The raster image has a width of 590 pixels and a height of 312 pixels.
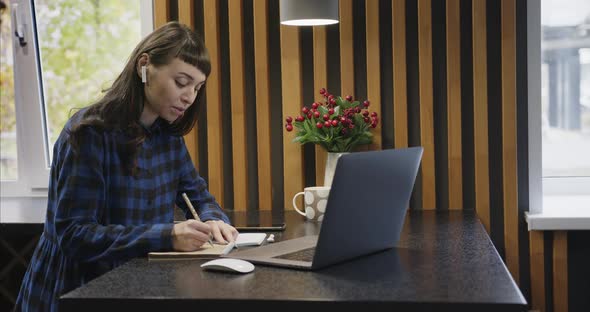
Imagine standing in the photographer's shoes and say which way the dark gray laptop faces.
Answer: facing away from the viewer and to the left of the viewer

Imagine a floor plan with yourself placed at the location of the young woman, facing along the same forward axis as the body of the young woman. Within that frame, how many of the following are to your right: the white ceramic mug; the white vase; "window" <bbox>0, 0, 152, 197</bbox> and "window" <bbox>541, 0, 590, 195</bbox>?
0

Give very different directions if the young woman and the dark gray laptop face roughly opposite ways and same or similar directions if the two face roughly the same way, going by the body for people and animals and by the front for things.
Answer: very different directions

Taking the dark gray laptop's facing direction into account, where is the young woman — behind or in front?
in front

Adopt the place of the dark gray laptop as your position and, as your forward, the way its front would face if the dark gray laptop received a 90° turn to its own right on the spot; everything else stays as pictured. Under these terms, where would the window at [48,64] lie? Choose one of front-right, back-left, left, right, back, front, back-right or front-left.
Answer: left

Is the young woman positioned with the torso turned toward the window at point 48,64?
no

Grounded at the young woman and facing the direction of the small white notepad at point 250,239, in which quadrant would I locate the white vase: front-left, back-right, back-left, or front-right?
front-left

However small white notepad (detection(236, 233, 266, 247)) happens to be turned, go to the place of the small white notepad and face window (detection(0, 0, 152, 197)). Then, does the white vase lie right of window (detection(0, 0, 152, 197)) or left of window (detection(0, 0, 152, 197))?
right

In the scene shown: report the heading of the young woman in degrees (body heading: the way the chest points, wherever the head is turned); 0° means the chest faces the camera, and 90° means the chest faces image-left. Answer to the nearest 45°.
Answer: approximately 315°

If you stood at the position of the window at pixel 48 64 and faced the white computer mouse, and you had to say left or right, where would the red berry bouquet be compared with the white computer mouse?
left

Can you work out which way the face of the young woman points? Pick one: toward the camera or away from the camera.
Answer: toward the camera
